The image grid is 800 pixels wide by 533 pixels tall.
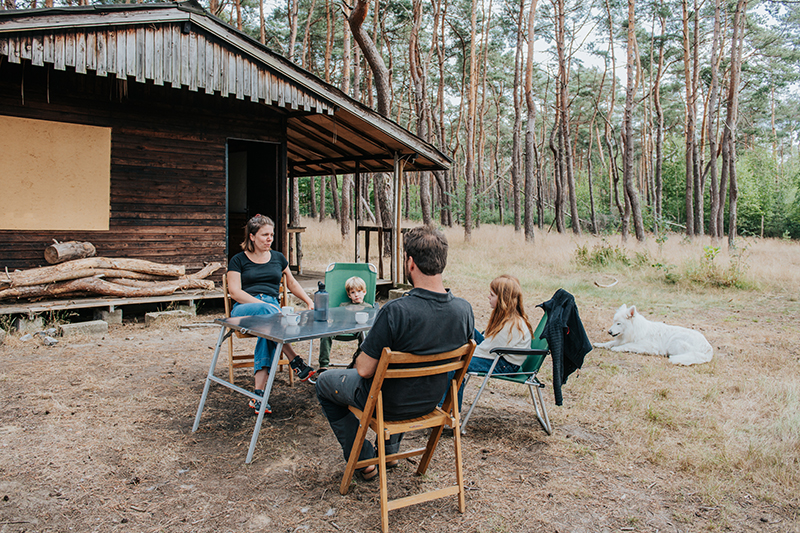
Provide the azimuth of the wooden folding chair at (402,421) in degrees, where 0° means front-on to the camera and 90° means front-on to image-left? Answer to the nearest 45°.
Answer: approximately 135°

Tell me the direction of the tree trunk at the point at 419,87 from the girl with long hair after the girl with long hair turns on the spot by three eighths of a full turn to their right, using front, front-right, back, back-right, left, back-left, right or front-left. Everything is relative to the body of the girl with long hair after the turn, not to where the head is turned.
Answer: front-left

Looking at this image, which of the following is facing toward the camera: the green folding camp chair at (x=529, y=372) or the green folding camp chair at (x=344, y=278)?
the green folding camp chair at (x=344, y=278)

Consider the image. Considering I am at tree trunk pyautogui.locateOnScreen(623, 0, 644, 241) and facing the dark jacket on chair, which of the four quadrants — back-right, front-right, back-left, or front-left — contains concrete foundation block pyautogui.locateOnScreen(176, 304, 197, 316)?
front-right

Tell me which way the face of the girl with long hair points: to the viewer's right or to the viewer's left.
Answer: to the viewer's left

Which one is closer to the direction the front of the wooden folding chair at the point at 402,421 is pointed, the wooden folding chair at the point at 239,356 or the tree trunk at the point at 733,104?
the wooden folding chair

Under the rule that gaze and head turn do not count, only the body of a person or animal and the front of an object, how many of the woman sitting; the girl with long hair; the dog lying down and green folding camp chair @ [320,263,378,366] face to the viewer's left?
2

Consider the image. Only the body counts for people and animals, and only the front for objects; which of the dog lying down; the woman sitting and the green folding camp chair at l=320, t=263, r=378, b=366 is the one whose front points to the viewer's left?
the dog lying down

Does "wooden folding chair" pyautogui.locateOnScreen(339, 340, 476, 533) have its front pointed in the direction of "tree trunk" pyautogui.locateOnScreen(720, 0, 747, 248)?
no

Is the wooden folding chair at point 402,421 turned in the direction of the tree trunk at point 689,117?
no

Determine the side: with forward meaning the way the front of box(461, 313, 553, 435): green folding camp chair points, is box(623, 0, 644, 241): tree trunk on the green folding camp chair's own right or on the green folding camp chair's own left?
on the green folding camp chair's own right

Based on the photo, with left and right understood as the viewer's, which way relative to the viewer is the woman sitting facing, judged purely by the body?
facing the viewer and to the right of the viewer

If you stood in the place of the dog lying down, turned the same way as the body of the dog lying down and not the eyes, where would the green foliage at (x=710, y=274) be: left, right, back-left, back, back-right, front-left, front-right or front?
right

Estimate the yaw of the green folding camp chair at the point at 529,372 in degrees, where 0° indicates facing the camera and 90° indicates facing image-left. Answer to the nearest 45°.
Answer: approximately 90°

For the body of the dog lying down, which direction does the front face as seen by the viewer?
to the viewer's left

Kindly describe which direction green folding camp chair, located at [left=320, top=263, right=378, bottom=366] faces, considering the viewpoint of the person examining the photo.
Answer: facing the viewer

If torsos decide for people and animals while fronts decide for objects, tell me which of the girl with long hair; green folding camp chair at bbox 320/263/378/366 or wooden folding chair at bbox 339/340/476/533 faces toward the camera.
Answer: the green folding camp chair

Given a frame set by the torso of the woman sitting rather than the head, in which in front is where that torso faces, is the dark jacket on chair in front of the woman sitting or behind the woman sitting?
in front
